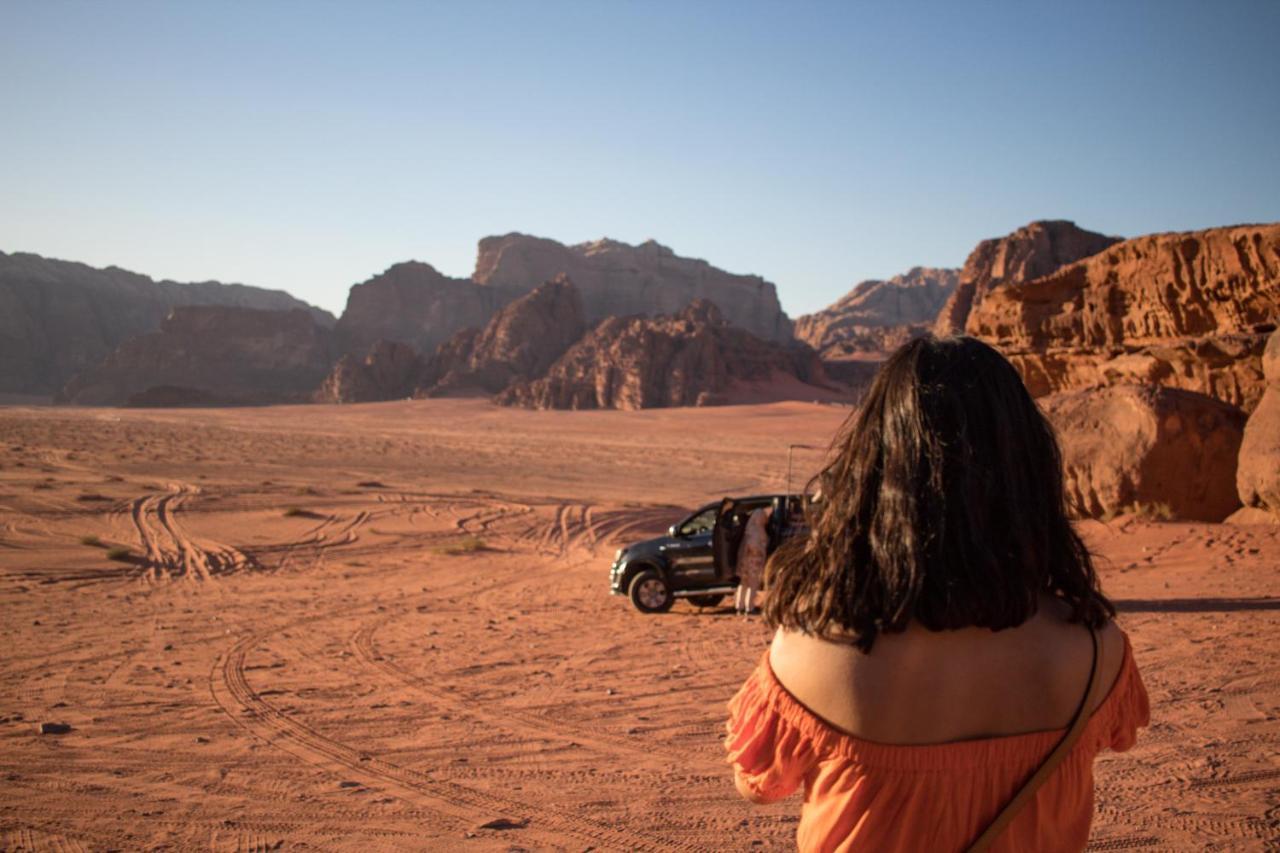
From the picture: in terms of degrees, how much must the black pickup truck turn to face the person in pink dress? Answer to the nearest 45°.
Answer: approximately 135° to its left

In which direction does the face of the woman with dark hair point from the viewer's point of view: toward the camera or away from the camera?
away from the camera

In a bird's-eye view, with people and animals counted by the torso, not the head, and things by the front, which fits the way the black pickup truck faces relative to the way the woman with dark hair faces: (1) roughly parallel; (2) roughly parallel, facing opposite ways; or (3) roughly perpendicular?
roughly perpendicular

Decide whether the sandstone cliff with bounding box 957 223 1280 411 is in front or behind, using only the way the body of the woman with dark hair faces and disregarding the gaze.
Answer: in front

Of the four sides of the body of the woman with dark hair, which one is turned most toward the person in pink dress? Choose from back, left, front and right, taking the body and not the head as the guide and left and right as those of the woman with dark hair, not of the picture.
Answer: front

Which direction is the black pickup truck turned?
to the viewer's left

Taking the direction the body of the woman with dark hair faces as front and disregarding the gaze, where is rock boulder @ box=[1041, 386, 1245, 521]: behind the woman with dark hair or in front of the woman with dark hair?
in front

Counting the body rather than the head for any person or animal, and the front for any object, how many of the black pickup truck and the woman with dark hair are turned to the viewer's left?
1

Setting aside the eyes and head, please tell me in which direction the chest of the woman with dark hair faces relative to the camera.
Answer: away from the camera

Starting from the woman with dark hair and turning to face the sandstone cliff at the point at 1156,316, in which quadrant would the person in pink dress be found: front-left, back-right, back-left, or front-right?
front-left

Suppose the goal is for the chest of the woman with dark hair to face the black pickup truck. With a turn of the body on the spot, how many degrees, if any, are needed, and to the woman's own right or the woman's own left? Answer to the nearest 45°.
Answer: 0° — they already face it

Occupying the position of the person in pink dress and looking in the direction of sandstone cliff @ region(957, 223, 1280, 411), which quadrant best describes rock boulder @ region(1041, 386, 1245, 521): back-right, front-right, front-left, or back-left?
front-right

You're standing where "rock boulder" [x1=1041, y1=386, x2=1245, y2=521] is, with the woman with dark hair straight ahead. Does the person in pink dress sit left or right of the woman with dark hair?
right

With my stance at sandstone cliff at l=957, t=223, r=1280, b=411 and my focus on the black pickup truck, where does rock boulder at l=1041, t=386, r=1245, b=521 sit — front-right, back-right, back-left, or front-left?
front-left

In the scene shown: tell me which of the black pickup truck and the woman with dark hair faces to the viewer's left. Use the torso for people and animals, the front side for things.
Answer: the black pickup truck

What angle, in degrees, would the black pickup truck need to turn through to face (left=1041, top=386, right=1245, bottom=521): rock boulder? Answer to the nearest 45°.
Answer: approximately 180°
